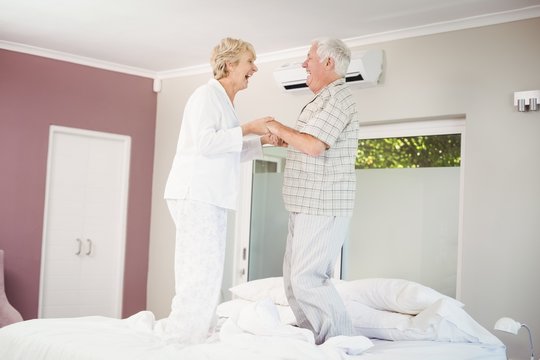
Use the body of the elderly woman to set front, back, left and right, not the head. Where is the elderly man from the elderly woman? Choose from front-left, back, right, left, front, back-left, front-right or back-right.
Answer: front

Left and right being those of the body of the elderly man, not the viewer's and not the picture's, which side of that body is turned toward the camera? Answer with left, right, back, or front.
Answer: left

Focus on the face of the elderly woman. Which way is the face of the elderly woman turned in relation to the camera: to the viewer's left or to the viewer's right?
to the viewer's right

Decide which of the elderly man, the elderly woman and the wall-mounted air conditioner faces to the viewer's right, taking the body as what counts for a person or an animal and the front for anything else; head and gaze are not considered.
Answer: the elderly woman

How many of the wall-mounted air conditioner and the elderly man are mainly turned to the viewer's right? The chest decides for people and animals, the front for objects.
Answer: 0

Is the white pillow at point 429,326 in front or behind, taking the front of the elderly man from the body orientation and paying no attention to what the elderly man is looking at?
behind

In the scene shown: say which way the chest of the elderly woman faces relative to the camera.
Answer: to the viewer's right

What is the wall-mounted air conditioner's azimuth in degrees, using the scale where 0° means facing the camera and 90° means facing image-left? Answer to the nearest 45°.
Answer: approximately 45°

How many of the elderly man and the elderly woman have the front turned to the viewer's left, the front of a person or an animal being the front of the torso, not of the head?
1

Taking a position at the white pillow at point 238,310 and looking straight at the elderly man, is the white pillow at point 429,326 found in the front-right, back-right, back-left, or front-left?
front-left

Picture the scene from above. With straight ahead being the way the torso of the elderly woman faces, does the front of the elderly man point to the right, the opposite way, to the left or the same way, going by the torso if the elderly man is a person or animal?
the opposite way

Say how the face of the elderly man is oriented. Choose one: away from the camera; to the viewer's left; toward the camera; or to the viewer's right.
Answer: to the viewer's left

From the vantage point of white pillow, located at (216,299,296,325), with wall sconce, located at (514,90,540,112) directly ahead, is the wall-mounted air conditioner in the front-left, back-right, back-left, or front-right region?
front-left

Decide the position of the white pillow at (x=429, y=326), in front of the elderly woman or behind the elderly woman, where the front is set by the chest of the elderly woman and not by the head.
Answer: in front

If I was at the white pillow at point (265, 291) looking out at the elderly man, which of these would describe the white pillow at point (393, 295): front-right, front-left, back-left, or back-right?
front-left
